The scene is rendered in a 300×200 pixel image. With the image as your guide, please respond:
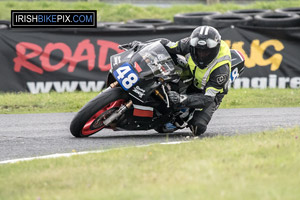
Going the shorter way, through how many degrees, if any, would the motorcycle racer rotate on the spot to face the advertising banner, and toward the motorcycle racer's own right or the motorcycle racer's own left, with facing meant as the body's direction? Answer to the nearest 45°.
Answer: approximately 90° to the motorcycle racer's own right

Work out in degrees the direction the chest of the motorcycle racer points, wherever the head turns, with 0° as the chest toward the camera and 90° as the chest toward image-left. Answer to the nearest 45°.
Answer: approximately 45°

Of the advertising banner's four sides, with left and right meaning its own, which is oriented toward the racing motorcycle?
front

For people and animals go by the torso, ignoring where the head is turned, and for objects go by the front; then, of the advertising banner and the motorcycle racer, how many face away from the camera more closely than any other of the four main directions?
0

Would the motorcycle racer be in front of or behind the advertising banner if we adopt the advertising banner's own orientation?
in front
